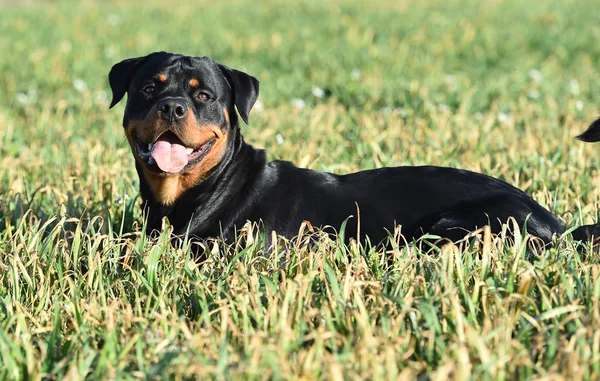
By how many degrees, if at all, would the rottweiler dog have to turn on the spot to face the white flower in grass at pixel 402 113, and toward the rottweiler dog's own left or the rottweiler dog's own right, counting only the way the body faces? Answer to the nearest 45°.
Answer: approximately 90° to the rottweiler dog's own right

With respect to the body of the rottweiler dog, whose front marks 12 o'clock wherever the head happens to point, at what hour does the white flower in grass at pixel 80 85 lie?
The white flower in grass is roughly at 2 o'clock from the rottweiler dog.

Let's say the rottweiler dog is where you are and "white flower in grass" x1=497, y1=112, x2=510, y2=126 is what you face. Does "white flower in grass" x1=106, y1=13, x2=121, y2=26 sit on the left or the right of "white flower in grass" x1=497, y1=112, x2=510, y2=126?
left

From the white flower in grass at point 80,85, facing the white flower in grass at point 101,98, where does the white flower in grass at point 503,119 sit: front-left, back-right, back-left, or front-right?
front-left

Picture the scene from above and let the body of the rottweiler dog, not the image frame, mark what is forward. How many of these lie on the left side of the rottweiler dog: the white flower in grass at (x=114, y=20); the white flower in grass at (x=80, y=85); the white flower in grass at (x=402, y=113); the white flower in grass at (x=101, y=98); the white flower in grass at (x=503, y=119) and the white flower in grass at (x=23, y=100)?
0

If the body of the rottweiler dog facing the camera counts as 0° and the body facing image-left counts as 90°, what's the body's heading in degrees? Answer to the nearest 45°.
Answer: approximately 90°

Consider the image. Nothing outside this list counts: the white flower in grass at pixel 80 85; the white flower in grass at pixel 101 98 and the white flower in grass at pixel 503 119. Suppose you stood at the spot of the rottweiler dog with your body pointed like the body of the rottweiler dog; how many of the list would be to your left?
0

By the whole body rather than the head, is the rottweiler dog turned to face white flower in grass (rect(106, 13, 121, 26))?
no

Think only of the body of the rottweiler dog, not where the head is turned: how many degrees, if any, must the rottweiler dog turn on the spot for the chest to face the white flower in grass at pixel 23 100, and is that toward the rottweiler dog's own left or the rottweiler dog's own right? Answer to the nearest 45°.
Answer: approximately 45° to the rottweiler dog's own right

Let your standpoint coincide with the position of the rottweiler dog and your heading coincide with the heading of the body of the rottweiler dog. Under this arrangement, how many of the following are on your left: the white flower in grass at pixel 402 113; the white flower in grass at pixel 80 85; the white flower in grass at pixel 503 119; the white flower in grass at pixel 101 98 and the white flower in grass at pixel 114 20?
0

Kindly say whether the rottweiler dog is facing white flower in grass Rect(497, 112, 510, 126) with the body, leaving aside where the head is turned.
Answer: no

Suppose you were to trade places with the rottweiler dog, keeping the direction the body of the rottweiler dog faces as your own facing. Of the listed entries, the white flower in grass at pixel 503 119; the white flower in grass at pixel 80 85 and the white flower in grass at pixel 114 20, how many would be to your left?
0

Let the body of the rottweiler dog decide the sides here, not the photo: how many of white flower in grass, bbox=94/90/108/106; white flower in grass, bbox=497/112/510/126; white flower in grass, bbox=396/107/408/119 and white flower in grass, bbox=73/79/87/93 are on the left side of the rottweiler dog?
0

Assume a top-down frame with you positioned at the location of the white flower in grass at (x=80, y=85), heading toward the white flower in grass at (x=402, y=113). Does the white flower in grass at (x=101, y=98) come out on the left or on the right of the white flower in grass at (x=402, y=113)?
right

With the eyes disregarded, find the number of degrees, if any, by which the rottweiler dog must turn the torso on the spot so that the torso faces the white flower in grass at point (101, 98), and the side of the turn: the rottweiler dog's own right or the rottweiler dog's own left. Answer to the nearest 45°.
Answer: approximately 45° to the rottweiler dog's own right
